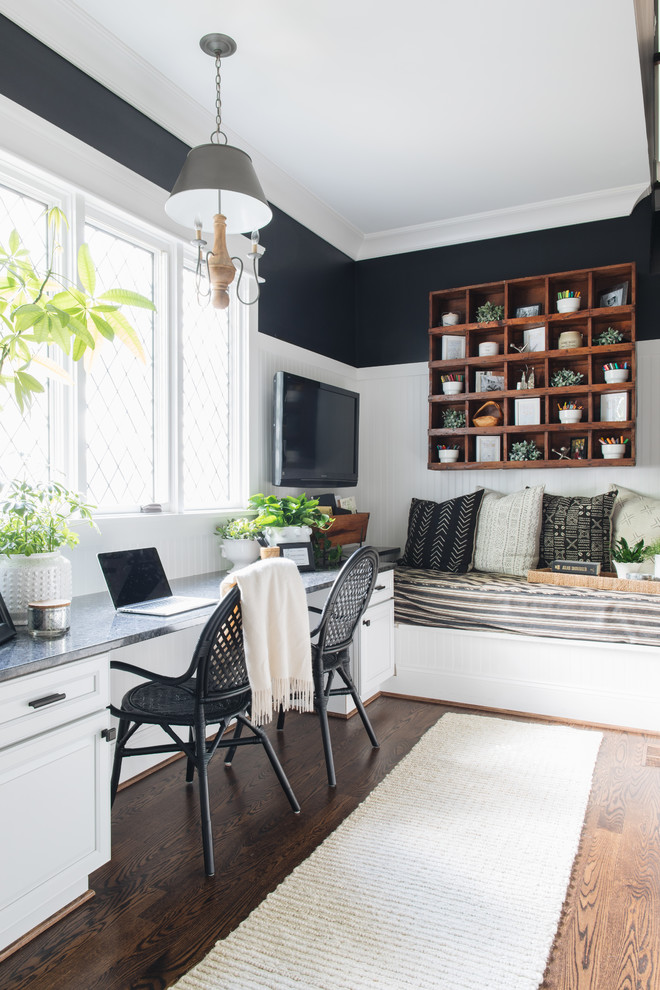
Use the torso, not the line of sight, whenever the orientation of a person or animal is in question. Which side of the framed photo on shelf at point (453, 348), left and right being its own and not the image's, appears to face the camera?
front

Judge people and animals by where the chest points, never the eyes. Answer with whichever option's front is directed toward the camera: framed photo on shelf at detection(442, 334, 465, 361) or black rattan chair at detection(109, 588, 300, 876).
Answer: the framed photo on shelf

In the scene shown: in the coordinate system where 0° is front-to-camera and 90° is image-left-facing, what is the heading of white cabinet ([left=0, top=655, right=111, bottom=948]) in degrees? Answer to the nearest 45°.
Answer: approximately 315°

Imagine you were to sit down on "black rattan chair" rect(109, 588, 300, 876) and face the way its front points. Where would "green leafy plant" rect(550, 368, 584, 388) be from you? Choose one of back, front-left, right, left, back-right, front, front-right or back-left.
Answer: right

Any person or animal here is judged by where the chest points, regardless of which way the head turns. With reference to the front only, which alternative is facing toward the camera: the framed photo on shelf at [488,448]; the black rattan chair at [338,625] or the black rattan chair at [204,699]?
the framed photo on shelf

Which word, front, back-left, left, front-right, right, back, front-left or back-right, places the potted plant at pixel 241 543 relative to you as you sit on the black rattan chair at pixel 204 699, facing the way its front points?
front-right

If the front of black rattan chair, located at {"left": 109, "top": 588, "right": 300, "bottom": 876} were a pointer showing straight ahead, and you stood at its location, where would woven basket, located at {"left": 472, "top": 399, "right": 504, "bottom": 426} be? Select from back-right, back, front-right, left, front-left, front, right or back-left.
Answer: right

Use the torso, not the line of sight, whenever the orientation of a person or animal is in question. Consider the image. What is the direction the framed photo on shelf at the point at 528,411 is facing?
toward the camera

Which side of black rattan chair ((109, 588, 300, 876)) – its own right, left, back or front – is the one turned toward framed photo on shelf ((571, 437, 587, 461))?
right

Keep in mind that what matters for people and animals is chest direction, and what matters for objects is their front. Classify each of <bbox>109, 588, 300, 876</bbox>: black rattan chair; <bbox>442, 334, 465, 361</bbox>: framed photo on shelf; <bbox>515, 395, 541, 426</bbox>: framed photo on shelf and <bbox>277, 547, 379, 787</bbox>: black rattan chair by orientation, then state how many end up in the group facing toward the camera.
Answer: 2

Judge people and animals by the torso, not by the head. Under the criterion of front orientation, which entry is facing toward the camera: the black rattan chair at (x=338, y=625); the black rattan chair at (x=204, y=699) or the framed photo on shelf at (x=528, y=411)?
the framed photo on shelf

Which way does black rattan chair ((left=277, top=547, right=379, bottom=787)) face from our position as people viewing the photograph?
facing away from the viewer and to the left of the viewer

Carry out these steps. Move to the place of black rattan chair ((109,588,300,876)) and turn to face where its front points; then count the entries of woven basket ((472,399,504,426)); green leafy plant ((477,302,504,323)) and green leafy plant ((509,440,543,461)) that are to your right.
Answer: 3

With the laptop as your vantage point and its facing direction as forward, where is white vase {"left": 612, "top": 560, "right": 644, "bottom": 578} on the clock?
The white vase is roughly at 10 o'clock from the laptop.

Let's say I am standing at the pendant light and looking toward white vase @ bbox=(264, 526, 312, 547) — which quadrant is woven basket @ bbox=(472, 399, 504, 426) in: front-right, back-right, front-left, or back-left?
front-right

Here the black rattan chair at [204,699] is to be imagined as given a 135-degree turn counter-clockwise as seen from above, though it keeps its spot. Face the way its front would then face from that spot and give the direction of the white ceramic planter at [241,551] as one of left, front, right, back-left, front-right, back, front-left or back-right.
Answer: back
